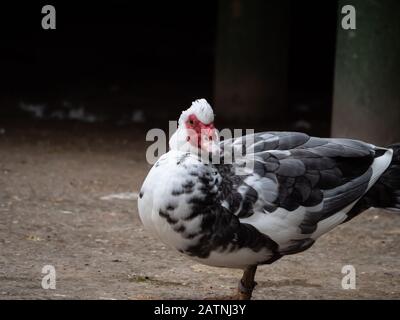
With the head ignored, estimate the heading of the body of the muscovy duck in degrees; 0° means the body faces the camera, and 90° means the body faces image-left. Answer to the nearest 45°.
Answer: approximately 90°
